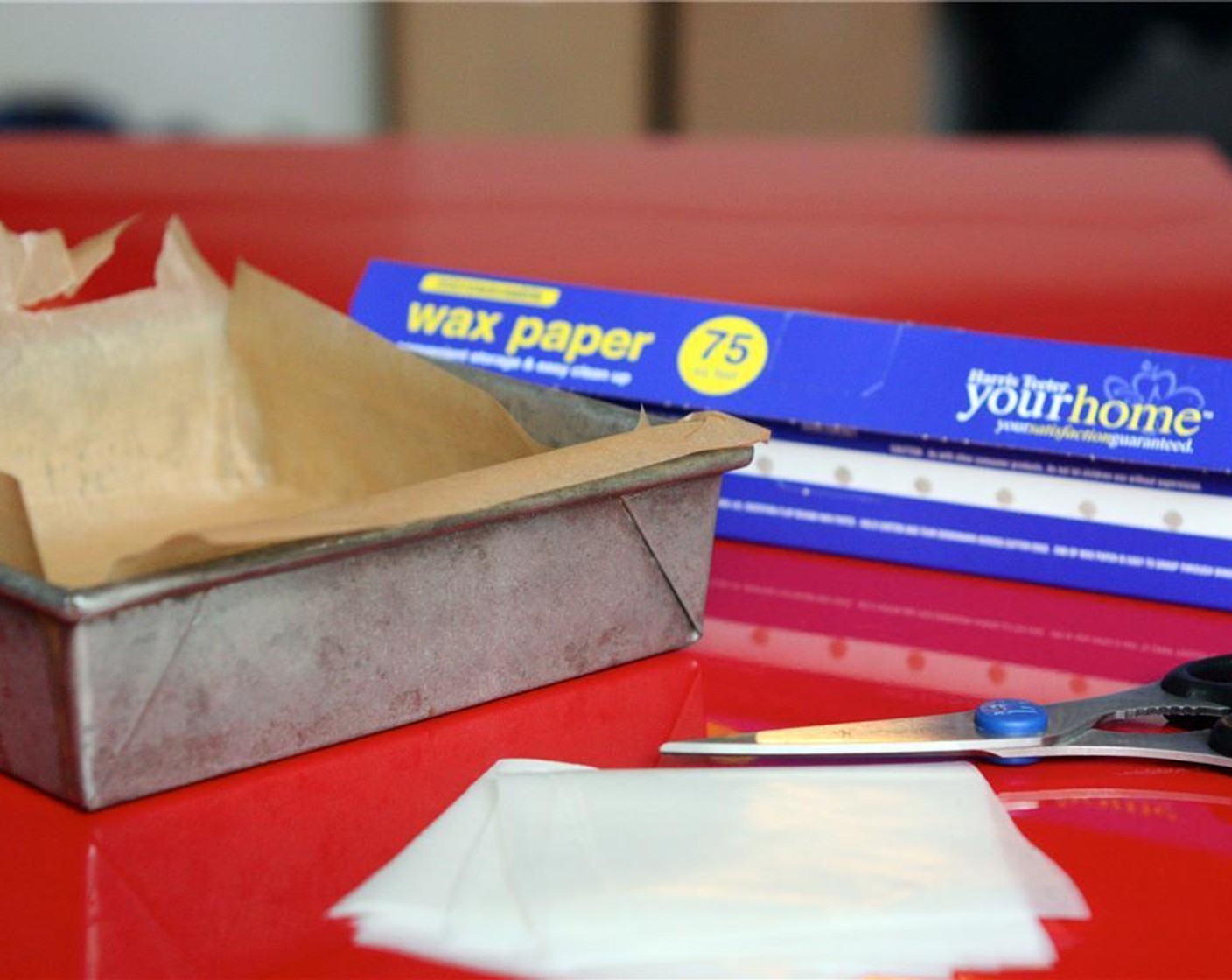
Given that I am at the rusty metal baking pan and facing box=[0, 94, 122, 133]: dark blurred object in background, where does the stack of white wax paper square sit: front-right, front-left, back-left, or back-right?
back-right

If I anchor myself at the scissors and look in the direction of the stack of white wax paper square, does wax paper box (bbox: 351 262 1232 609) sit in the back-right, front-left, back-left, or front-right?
back-right

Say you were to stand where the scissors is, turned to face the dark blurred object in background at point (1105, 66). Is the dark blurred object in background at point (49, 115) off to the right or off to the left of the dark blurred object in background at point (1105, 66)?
left

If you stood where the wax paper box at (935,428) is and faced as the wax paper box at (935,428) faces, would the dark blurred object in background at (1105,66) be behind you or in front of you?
behind

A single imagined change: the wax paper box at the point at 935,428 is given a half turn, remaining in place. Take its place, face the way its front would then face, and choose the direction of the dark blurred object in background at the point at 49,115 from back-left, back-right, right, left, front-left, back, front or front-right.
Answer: front-left

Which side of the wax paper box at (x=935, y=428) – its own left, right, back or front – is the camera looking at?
front
